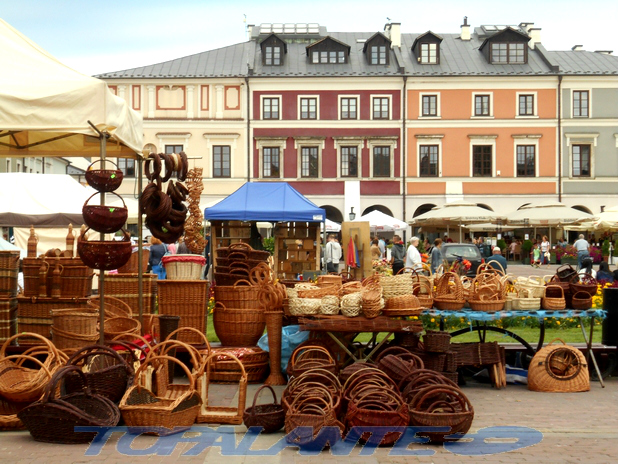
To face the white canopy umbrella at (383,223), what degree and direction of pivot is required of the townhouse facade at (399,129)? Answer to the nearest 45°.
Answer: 0° — it already faces it

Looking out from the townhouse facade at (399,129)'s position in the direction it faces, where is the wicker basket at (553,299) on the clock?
The wicker basket is roughly at 12 o'clock from the townhouse facade.

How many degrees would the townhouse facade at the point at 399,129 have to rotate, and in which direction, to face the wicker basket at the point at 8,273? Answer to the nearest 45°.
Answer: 0° — it already faces it

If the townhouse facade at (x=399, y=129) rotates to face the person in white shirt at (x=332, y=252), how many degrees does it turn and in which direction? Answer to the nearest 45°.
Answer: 0° — it already faces them

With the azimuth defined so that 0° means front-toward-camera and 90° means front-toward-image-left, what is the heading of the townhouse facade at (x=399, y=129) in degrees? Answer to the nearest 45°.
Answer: approximately 0°

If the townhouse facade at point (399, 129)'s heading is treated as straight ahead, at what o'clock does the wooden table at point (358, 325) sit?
The wooden table is roughly at 12 o'clock from the townhouse facade.

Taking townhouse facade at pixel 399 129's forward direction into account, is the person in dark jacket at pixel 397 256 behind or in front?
in front

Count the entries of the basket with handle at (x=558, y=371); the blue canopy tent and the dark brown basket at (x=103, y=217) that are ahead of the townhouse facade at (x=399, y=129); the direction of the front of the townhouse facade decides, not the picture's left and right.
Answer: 3

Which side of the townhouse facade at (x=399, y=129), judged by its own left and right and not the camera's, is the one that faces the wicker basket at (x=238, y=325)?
front

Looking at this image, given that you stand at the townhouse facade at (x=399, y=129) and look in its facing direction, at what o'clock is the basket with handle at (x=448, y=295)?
The basket with handle is roughly at 12 o'clock from the townhouse facade.

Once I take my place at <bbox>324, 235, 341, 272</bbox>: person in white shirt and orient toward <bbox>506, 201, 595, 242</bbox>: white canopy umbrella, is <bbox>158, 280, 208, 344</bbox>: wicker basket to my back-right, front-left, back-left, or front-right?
back-right

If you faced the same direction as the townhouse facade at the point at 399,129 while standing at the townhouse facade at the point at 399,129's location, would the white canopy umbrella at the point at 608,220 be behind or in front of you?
in front

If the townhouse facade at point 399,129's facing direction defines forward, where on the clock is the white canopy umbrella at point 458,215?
The white canopy umbrella is roughly at 12 o'clock from the townhouse facade.
